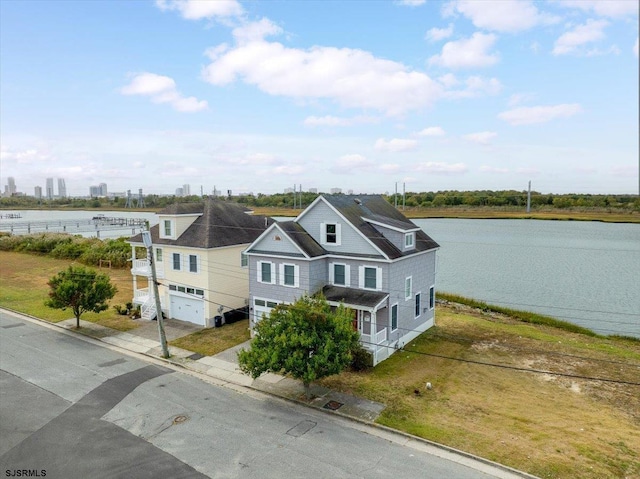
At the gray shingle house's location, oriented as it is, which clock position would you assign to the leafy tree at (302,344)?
The leafy tree is roughly at 11 o'clock from the gray shingle house.

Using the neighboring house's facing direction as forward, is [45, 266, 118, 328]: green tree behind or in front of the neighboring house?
in front

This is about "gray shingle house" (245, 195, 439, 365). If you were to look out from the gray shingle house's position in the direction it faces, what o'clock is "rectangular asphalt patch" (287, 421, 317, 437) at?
The rectangular asphalt patch is roughly at 11 o'clock from the gray shingle house.

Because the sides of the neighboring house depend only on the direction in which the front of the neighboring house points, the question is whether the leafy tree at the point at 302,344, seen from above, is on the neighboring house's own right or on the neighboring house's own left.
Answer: on the neighboring house's own left

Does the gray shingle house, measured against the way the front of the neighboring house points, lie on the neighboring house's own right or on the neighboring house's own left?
on the neighboring house's own left

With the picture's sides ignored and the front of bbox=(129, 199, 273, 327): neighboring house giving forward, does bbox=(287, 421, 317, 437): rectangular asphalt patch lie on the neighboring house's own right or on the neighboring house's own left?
on the neighboring house's own left

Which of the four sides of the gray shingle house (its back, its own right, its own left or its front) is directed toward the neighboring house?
right

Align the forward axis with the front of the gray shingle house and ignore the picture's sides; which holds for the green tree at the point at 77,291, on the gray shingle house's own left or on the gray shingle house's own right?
on the gray shingle house's own right

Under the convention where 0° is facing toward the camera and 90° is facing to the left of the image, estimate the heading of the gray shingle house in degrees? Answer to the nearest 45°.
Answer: approximately 45°

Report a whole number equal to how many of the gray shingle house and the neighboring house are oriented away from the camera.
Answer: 0
